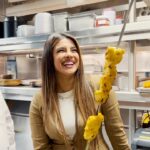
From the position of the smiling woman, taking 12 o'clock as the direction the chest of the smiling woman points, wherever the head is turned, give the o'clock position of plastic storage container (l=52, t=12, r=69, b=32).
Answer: The plastic storage container is roughly at 6 o'clock from the smiling woman.

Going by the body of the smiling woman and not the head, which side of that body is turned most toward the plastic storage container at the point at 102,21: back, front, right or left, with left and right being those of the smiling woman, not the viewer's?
back

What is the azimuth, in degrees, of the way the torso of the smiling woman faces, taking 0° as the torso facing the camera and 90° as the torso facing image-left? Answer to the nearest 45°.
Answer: approximately 0°

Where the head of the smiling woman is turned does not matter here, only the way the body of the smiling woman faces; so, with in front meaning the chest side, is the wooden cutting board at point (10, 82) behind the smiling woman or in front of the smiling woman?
behind

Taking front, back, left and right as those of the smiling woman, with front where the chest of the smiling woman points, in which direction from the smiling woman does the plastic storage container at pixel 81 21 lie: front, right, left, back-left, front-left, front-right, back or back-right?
back
